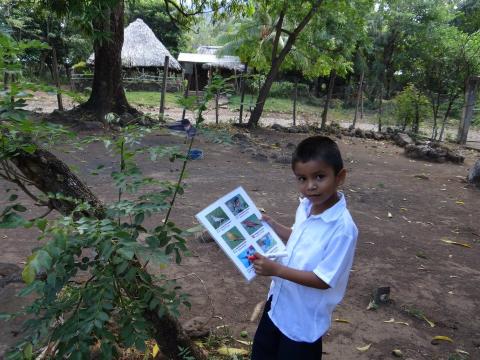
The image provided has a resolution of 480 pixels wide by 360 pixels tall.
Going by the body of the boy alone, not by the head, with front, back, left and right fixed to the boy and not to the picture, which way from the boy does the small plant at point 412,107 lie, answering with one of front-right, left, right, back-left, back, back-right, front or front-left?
back-right

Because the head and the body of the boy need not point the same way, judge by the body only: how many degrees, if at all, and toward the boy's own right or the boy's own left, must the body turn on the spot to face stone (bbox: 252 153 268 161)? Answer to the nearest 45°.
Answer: approximately 135° to the boy's own right

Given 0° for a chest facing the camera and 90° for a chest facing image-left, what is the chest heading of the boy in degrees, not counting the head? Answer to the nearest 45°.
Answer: approximately 45°

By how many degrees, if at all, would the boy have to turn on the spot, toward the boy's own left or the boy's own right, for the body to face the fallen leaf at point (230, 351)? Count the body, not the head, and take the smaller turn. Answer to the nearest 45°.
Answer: approximately 90° to the boy's own right

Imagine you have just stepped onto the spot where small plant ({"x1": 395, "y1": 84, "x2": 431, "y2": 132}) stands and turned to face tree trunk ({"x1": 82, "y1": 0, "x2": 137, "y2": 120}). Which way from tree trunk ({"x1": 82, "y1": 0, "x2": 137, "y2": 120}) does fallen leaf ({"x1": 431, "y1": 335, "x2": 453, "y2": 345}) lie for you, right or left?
left

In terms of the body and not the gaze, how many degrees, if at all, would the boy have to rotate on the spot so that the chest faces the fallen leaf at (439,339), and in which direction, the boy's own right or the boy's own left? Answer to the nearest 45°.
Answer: approximately 180°

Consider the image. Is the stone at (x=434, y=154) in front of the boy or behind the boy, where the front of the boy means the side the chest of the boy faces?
behind

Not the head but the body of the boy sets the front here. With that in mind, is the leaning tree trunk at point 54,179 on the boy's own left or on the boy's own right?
on the boy's own right

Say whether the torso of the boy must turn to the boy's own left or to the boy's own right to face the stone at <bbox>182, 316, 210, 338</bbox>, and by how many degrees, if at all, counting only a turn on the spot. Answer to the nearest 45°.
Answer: approximately 90° to the boy's own right

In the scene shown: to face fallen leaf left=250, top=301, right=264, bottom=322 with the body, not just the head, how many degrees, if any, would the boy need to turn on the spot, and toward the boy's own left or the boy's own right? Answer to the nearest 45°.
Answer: approximately 135° to the boy's own right

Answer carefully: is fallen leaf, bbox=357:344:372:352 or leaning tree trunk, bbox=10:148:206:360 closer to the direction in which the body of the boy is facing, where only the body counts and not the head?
the leaning tree trunk

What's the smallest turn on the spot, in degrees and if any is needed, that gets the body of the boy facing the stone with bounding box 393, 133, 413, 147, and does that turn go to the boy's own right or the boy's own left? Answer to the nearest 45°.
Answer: approximately 135° to the boy's own right
